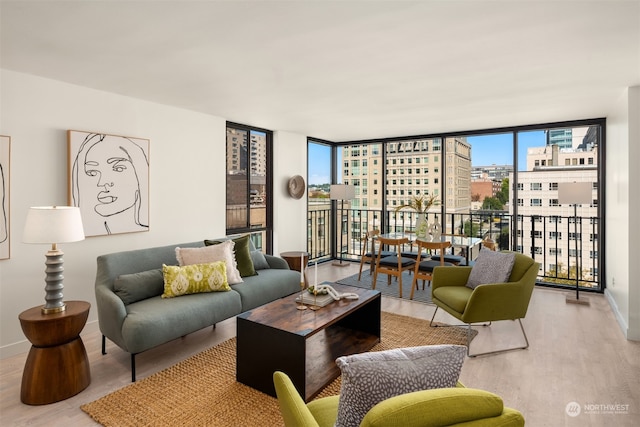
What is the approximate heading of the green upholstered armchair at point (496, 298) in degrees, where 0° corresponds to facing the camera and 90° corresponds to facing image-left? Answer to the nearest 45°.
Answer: approximately 45°

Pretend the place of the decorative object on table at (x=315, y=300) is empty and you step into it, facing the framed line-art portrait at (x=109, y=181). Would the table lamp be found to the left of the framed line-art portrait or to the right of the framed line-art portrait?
left

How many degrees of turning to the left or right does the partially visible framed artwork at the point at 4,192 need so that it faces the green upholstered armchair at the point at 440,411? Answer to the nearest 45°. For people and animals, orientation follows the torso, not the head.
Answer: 0° — it already faces it

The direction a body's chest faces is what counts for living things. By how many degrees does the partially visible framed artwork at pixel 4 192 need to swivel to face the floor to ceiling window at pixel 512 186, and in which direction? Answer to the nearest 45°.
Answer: approximately 90° to its left

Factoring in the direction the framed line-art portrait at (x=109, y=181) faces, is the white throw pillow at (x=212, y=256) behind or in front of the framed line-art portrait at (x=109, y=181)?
in front

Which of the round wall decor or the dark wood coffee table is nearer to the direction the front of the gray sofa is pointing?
the dark wood coffee table

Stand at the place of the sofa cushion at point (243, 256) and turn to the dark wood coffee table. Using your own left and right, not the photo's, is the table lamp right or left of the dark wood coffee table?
right

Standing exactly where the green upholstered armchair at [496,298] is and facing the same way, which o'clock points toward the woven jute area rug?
The woven jute area rug is roughly at 12 o'clock from the green upholstered armchair.

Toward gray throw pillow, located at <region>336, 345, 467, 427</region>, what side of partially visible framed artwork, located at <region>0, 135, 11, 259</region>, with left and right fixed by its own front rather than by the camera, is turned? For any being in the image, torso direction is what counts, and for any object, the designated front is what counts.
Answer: front
